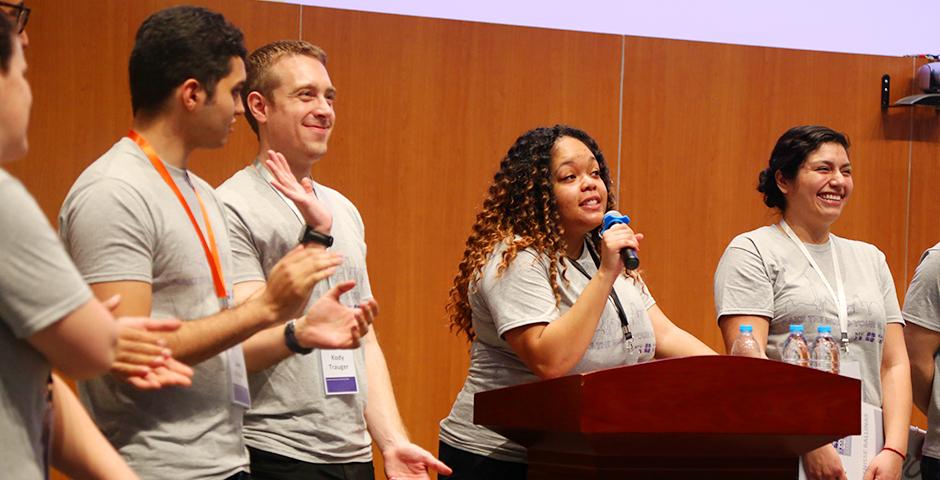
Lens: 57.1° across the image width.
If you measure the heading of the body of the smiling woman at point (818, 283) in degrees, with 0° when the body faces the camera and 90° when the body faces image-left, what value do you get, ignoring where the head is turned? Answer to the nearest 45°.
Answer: approximately 315°

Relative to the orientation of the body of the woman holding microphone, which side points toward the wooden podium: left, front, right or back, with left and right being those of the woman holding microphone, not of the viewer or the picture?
front

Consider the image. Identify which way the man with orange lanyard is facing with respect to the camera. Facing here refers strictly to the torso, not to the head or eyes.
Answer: to the viewer's right

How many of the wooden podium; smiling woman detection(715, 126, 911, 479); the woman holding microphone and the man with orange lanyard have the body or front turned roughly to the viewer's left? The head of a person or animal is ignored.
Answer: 0

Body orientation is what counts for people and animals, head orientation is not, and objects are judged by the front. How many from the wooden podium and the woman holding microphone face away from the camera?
0

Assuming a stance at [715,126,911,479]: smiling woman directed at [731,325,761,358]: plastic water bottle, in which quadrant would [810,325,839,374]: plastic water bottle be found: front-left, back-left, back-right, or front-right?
front-left

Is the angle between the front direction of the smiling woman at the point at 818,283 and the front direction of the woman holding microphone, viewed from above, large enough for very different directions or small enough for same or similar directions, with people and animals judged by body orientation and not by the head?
same or similar directions

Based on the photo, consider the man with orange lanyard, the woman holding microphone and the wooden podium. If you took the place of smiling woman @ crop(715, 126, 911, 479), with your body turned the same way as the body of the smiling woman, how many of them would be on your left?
0

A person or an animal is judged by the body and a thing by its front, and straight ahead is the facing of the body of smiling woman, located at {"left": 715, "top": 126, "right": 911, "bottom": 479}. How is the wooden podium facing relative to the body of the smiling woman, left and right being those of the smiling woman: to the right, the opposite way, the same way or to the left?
the same way

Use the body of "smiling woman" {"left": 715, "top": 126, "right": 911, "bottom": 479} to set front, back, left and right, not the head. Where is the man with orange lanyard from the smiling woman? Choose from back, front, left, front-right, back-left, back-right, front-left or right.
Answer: right

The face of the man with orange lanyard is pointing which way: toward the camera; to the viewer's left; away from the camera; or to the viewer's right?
to the viewer's right

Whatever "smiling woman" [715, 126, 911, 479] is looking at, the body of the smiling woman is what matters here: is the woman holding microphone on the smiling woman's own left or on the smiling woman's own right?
on the smiling woman's own right

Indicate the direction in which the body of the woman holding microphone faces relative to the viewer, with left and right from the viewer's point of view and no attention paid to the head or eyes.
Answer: facing the viewer and to the right of the viewer
